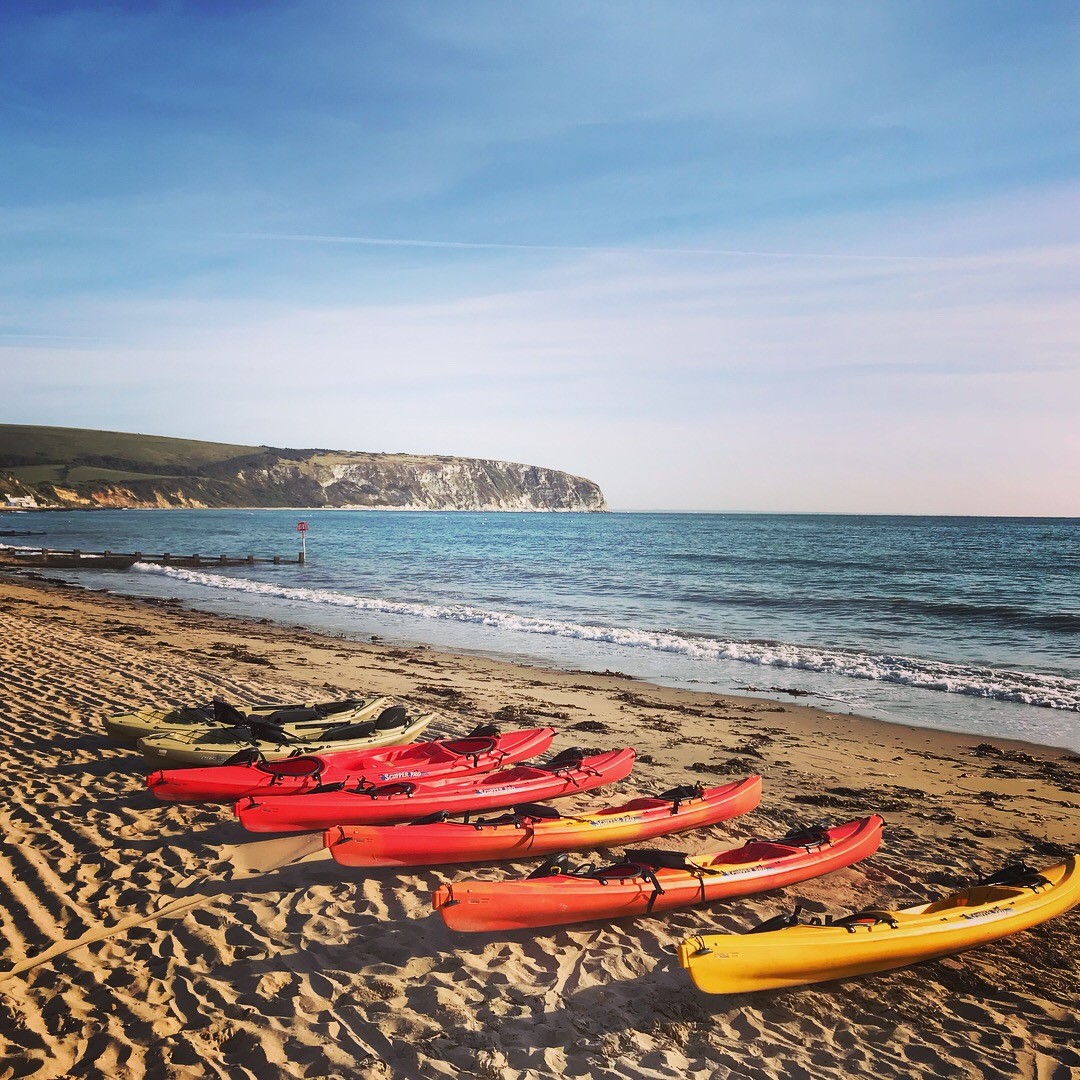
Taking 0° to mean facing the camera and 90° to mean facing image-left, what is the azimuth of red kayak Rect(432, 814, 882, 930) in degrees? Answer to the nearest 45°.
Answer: approximately 225°

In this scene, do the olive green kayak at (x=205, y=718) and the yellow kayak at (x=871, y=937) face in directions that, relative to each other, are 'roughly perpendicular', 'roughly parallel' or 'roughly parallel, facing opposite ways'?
roughly parallel

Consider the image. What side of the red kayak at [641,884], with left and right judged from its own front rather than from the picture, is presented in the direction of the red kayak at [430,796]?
left

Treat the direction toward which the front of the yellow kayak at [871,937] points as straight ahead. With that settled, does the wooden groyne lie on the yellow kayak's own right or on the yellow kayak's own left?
on the yellow kayak's own left

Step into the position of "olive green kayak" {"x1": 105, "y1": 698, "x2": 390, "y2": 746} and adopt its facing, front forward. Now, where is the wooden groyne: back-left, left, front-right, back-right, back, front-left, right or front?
left

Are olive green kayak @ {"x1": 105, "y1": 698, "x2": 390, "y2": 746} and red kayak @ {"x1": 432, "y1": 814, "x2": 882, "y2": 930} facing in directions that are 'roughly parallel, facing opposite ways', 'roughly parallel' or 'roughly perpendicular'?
roughly parallel

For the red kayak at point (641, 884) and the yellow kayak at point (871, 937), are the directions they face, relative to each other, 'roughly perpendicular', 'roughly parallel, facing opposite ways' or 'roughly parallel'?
roughly parallel
